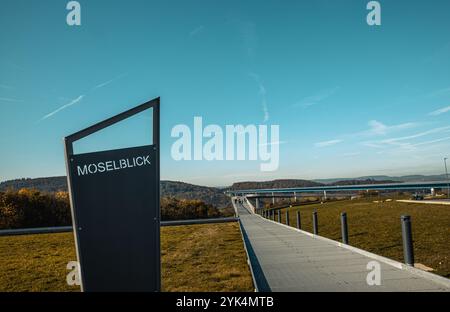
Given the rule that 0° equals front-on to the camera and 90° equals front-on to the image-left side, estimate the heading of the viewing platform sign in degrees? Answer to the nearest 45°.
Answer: approximately 0°

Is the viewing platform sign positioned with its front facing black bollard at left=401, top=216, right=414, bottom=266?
no
